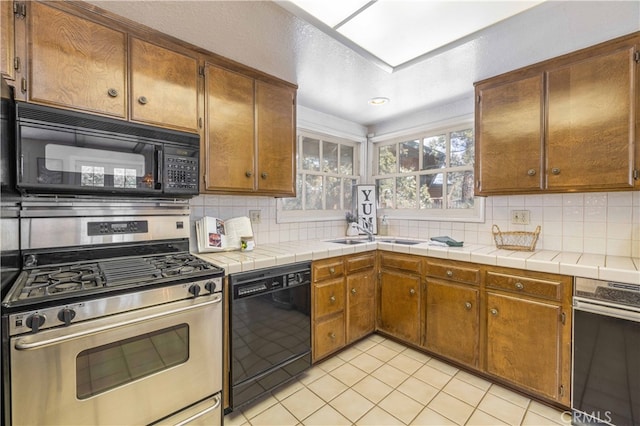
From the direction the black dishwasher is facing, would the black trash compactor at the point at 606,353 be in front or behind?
in front

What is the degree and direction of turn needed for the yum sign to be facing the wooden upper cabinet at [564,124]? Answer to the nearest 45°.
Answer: approximately 45° to its left

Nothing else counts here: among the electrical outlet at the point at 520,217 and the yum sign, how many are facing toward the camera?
2

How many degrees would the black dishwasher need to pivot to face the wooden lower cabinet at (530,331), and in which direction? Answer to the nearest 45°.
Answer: approximately 45° to its left

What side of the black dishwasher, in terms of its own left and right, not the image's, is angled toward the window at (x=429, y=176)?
left

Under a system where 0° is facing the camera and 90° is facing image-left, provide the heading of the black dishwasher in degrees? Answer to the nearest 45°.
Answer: approximately 315°

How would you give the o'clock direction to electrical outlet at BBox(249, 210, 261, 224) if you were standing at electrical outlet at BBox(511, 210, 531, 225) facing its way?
electrical outlet at BBox(249, 210, 261, 224) is roughly at 2 o'clock from electrical outlet at BBox(511, 210, 531, 225).
